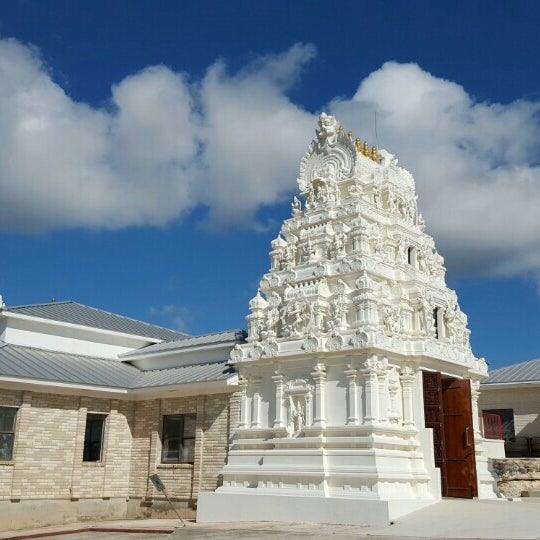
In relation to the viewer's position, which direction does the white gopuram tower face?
facing the viewer and to the right of the viewer
